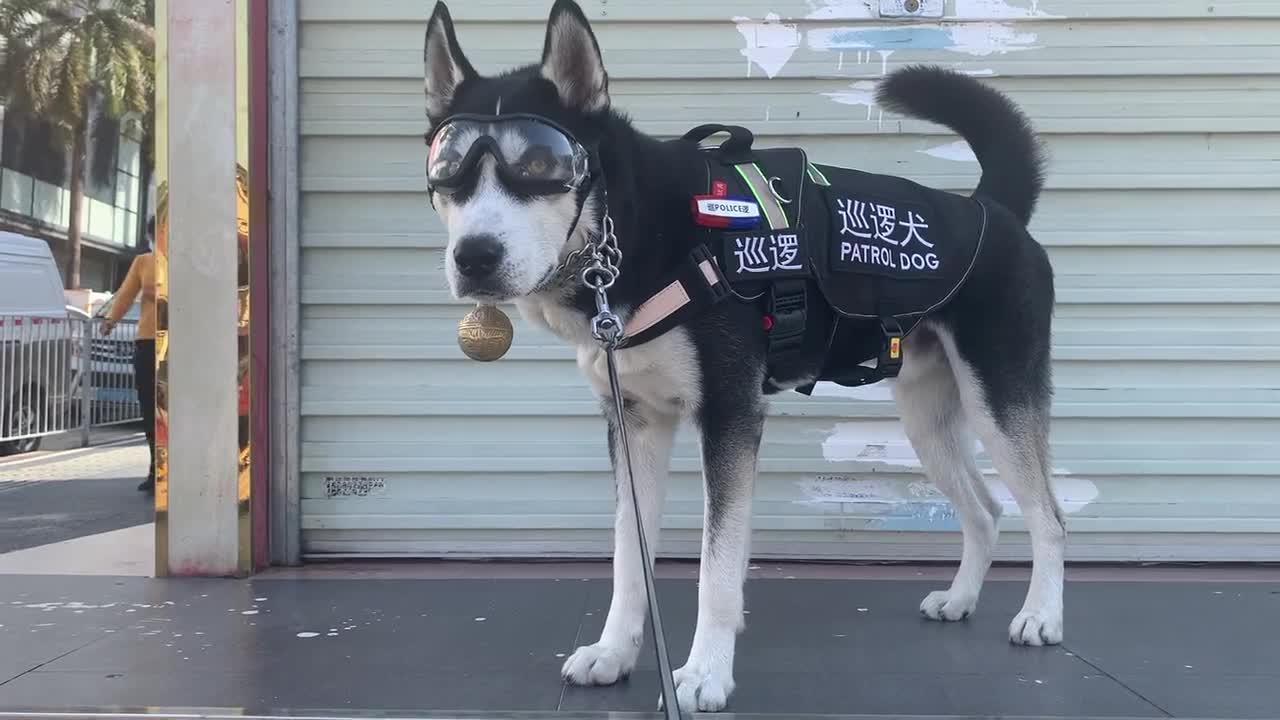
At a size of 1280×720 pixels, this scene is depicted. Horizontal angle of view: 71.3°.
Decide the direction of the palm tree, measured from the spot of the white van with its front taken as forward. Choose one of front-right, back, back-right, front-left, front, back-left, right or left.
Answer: left

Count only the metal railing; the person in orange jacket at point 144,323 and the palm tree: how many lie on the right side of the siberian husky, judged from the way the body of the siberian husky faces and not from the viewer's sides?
3

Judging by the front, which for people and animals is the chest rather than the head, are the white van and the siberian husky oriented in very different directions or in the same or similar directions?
very different directions

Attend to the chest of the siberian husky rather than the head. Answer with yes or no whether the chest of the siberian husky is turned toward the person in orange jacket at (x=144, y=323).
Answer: no

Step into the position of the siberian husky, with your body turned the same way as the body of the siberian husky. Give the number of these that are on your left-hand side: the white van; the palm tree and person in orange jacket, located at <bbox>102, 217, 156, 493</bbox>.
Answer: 0

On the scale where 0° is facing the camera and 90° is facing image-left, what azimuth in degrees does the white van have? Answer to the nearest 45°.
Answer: approximately 270°

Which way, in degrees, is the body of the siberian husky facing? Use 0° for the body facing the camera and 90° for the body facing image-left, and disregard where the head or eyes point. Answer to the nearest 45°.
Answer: approximately 45°
